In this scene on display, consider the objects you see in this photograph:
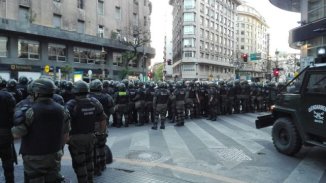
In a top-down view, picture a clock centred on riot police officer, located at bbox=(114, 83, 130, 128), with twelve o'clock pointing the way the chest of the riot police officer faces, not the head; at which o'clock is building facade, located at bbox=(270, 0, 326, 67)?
The building facade is roughly at 2 o'clock from the riot police officer.

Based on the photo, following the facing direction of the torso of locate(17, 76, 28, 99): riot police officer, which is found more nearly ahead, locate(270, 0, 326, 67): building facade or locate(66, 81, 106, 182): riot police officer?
the building facade

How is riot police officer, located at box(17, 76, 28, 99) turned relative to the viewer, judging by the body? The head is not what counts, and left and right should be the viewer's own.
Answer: facing away from the viewer

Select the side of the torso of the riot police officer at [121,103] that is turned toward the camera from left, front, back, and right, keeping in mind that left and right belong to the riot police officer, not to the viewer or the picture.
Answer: back

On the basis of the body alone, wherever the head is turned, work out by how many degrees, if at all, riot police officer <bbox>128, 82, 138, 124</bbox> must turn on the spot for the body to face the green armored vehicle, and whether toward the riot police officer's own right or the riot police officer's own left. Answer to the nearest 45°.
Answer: approximately 135° to the riot police officer's own right

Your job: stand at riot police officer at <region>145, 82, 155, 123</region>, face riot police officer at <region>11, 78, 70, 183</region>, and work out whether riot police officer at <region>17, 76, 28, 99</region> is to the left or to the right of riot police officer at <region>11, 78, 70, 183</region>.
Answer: right

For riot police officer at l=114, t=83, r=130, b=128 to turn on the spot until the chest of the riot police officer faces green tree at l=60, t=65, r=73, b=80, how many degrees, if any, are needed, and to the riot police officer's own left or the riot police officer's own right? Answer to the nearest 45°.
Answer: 0° — they already face it

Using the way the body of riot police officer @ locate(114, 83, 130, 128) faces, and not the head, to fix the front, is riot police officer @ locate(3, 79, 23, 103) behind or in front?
behind

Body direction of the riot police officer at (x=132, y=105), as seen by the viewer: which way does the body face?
away from the camera
